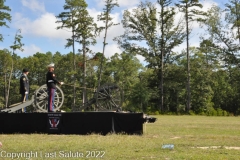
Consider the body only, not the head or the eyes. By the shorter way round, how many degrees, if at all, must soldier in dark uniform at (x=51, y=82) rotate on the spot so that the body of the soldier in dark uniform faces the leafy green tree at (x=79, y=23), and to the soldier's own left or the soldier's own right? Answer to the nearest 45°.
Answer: approximately 90° to the soldier's own left
